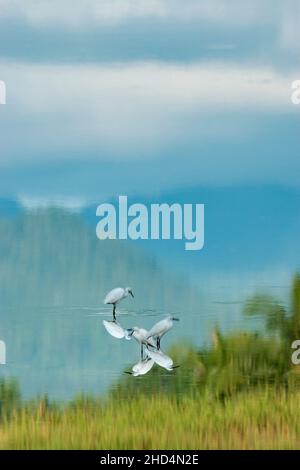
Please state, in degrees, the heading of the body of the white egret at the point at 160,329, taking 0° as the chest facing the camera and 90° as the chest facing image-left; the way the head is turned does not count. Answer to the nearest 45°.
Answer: approximately 270°
